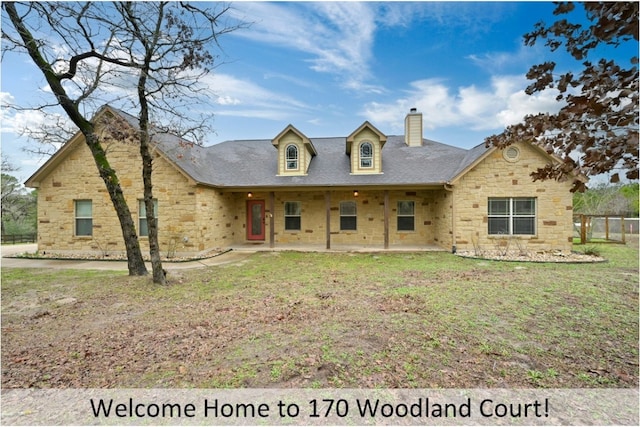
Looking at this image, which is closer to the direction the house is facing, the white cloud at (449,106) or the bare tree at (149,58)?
the bare tree

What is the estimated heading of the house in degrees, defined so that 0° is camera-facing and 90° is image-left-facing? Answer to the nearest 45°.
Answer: approximately 0°

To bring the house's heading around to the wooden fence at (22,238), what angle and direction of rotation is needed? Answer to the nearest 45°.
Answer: approximately 135° to its right
